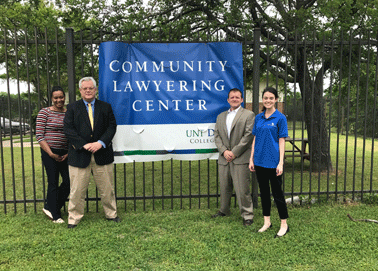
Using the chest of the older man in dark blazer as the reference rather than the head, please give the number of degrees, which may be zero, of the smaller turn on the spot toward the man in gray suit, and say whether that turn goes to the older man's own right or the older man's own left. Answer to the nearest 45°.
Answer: approximately 90° to the older man's own left

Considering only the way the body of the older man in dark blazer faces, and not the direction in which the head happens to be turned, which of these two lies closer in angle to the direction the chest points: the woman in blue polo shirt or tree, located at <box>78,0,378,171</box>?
the woman in blue polo shirt

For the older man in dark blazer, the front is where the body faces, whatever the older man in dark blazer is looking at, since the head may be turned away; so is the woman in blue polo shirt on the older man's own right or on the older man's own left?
on the older man's own left

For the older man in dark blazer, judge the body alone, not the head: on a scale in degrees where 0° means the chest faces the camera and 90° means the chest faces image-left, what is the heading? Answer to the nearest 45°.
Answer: approximately 0°

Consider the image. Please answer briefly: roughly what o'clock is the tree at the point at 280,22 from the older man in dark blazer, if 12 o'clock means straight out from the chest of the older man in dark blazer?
The tree is roughly at 8 o'clock from the older man in dark blazer.

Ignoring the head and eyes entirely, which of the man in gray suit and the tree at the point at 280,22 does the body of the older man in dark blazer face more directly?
the man in gray suit

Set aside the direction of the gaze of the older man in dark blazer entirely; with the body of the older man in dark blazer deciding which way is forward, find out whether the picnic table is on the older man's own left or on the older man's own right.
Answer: on the older man's own left

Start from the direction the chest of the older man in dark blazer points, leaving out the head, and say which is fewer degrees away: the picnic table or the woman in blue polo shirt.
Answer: the woman in blue polo shirt
